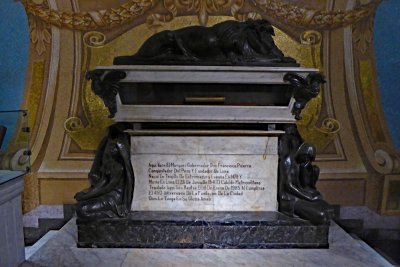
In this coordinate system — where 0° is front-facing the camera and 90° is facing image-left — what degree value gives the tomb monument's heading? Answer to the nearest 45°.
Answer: approximately 0°
